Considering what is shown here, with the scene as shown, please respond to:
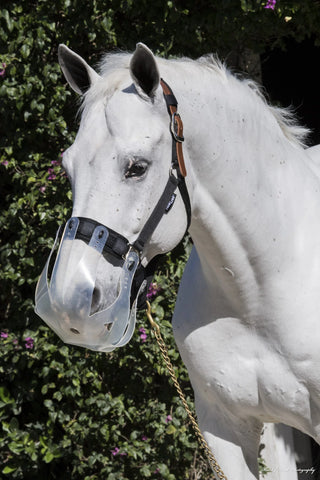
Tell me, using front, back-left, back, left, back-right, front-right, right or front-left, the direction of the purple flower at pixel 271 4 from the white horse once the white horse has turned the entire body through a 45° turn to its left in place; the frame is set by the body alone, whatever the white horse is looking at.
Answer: back

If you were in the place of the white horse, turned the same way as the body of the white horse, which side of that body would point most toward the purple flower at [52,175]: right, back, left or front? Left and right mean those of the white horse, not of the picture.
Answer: right

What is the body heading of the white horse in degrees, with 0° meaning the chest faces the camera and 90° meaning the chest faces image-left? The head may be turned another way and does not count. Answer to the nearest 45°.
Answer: approximately 45°
